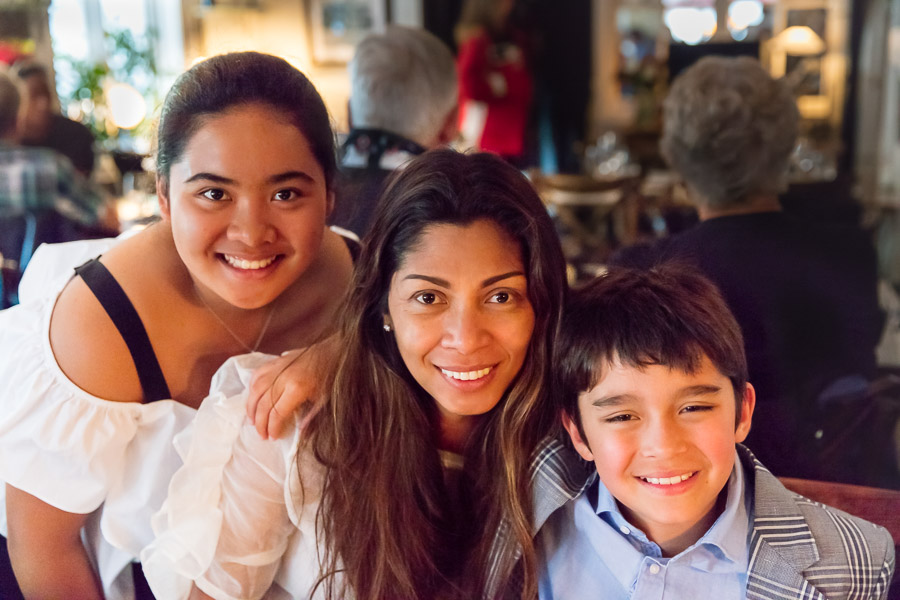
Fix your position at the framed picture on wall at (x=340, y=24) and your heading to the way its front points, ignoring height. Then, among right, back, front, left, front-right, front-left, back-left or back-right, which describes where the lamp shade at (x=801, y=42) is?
left

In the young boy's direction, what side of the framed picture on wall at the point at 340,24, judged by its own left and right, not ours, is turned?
front

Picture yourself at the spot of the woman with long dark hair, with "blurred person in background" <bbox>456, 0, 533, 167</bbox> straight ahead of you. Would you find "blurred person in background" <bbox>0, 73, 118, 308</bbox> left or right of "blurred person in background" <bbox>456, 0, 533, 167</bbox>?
left

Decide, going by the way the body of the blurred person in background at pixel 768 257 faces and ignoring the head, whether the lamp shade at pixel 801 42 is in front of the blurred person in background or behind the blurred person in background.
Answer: in front

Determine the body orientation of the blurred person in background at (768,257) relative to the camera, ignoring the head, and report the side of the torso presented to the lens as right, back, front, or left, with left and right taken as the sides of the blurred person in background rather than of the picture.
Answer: back

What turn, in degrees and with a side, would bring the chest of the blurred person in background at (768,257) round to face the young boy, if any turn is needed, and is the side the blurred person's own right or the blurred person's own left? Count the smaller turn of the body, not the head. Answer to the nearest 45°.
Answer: approximately 180°

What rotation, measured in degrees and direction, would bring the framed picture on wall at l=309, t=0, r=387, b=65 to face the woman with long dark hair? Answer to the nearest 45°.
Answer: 0° — it already faces them

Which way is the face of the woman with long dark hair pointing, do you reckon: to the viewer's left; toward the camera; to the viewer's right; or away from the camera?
toward the camera

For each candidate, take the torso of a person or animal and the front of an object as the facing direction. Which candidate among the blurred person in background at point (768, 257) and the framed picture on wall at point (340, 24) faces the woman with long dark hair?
the framed picture on wall

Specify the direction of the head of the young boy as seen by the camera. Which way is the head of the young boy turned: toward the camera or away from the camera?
toward the camera

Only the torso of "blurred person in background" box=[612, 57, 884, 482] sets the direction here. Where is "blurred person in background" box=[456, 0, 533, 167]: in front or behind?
in front

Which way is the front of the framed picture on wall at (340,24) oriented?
toward the camera

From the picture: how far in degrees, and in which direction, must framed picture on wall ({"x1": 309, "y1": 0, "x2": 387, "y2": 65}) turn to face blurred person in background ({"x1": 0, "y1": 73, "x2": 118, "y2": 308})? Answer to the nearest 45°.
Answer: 0° — it already faces them

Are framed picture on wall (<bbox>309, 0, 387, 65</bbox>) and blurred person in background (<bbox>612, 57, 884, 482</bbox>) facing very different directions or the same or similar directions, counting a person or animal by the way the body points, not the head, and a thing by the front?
very different directions

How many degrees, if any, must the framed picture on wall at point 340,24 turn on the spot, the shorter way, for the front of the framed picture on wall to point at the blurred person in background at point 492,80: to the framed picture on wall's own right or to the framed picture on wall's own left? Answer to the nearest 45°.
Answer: approximately 45° to the framed picture on wall's own left

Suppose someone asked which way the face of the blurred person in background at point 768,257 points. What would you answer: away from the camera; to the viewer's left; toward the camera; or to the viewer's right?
away from the camera

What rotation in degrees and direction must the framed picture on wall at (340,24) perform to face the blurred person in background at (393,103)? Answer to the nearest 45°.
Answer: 0° — it already faces them
